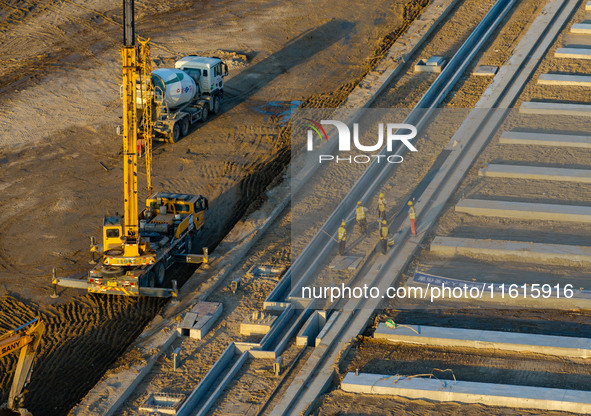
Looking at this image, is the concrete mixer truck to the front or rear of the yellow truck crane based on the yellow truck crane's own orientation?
to the front

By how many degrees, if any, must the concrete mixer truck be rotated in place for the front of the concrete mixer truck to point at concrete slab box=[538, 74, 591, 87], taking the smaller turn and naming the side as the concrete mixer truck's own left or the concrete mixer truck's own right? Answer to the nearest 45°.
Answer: approximately 45° to the concrete mixer truck's own right

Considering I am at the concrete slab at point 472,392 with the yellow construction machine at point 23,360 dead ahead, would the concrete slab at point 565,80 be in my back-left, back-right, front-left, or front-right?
back-right

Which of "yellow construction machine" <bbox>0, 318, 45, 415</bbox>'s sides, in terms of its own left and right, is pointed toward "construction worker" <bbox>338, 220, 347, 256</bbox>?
front

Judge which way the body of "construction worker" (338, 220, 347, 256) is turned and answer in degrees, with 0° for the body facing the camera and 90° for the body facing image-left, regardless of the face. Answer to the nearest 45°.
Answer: approximately 225°

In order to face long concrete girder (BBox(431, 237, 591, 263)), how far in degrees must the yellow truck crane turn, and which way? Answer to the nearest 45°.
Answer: approximately 45° to its right

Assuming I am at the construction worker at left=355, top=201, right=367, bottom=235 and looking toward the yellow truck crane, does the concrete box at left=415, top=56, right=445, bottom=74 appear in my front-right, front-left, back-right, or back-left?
back-right

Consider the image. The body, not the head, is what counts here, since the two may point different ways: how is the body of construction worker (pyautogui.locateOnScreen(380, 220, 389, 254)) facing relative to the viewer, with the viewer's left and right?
facing away from the viewer

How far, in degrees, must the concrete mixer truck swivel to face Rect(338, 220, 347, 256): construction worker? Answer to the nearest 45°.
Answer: approximately 90° to its right
